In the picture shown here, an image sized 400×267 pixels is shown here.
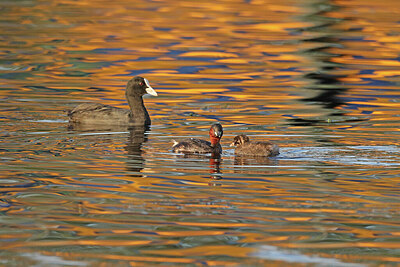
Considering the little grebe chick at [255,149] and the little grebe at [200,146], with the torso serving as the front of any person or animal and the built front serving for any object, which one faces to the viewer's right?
the little grebe at [200,146]

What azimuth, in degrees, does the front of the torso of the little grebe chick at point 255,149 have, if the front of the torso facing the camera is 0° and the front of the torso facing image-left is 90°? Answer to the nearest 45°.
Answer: approximately 90°

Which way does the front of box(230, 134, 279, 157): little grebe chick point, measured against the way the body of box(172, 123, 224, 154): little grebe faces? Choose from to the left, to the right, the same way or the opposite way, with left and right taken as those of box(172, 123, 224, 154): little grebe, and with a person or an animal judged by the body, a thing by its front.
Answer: the opposite way

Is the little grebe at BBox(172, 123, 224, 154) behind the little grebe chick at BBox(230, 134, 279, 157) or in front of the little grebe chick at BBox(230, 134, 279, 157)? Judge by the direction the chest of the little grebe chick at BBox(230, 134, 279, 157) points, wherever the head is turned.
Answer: in front
